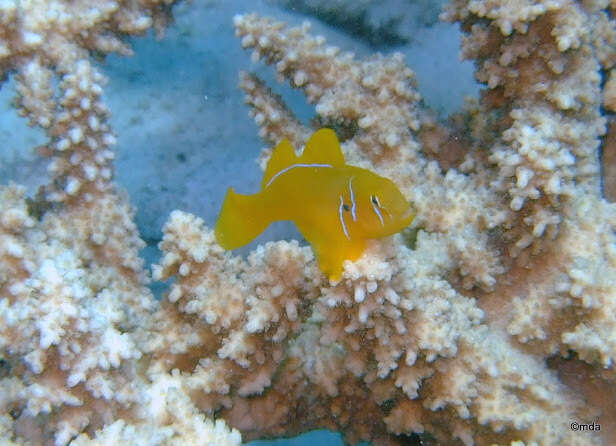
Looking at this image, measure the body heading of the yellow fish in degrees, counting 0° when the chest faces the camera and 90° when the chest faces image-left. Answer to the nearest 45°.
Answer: approximately 270°

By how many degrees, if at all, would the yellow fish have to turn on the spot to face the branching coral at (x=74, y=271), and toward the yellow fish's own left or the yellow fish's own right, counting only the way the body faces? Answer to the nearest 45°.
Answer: approximately 180°
